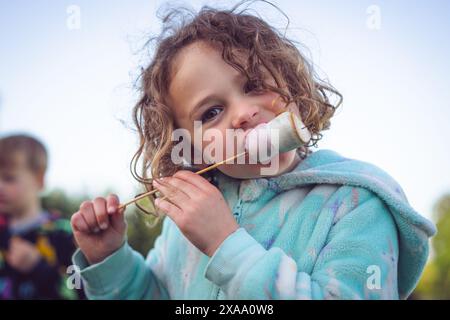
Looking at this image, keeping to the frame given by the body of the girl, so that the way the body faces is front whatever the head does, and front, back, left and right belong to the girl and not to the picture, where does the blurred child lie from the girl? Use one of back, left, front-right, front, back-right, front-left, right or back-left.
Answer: right

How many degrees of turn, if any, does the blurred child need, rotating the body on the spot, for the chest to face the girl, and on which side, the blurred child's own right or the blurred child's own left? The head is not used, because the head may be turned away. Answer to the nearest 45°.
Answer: approximately 45° to the blurred child's own left

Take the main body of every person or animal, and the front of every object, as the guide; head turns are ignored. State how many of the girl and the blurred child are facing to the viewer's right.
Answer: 0

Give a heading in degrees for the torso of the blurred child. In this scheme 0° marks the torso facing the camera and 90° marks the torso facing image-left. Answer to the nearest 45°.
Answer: approximately 45°

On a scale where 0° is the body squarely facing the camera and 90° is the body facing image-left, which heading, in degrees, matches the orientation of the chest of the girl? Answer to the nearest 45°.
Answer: approximately 45°
